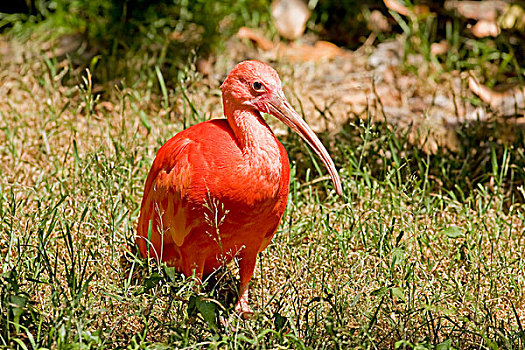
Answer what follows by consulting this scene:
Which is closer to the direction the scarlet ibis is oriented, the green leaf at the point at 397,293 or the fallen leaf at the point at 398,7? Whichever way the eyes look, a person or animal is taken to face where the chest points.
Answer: the green leaf

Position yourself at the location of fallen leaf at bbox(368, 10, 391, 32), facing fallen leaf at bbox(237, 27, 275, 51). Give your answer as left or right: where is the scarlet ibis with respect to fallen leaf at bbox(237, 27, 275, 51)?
left

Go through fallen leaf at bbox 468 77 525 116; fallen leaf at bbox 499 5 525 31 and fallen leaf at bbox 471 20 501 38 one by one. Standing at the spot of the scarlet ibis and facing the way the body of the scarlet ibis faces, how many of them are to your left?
3

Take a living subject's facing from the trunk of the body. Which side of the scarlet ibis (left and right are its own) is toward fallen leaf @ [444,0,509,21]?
left

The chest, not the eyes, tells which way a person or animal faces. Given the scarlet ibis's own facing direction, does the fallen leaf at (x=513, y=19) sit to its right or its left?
on its left

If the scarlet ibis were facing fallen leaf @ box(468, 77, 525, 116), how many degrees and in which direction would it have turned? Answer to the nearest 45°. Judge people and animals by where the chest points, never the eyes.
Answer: approximately 90° to its left

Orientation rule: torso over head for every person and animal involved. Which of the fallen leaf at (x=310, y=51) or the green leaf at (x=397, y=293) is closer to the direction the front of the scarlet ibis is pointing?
the green leaf

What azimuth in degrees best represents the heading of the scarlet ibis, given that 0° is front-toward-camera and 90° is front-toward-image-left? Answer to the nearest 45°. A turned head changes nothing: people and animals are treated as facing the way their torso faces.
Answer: approximately 315°

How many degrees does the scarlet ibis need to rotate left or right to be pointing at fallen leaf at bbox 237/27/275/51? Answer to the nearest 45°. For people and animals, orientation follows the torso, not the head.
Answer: approximately 135° to its left

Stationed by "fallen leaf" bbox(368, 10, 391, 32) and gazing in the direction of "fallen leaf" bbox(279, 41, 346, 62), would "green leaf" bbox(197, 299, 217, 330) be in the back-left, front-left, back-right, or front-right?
front-left

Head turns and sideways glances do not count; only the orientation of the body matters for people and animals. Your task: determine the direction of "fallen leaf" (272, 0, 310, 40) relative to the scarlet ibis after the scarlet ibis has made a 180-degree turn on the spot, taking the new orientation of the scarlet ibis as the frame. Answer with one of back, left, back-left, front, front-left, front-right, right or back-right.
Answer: front-right
